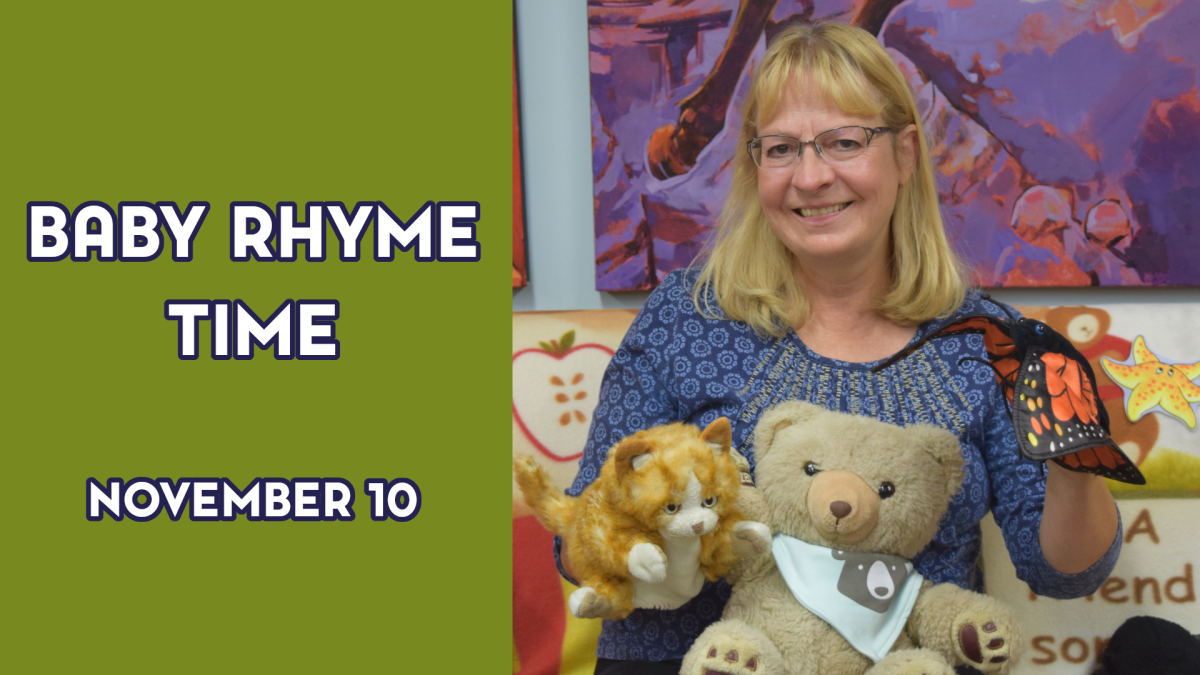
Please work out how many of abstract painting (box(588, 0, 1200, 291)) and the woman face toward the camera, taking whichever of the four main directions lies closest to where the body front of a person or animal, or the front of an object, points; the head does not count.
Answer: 2

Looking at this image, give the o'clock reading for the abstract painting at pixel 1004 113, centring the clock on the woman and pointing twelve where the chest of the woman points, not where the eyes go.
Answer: The abstract painting is roughly at 7 o'clock from the woman.

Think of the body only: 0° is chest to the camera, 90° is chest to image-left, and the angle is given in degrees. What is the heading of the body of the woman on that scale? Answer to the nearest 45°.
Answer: approximately 0°

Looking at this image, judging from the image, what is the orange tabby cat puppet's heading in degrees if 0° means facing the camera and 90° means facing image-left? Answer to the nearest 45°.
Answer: approximately 315°

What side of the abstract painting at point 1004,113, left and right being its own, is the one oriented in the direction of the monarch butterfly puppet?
front

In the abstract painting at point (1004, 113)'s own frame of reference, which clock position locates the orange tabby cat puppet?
The orange tabby cat puppet is roughly at 1 o'clock from the abstract painting.
